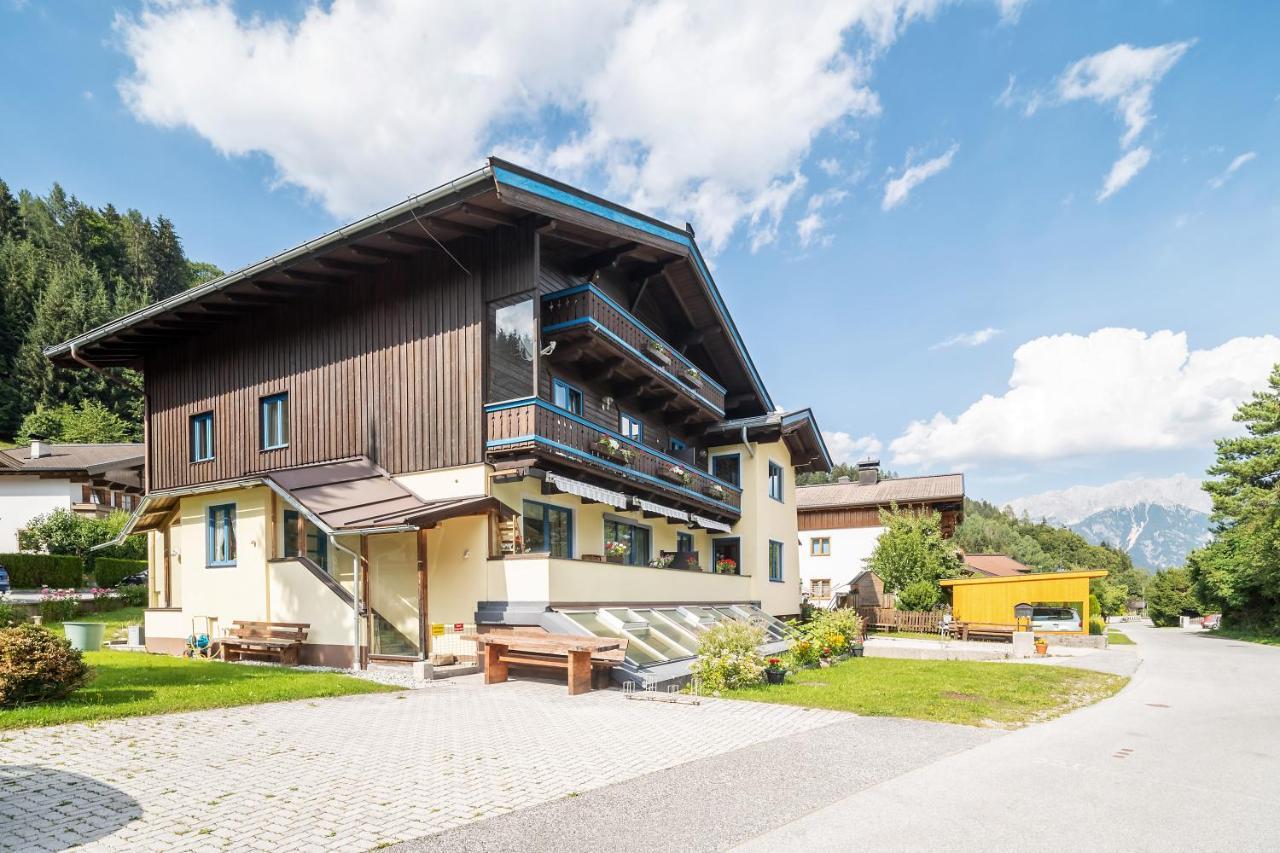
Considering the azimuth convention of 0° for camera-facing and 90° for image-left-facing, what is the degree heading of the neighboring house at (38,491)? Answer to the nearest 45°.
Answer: approximately 315°

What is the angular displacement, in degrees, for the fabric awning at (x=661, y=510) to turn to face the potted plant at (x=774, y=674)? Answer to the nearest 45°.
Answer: approximately 45° to its right

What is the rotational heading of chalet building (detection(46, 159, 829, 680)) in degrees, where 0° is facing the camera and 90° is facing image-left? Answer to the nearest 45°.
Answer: approximately 315°
